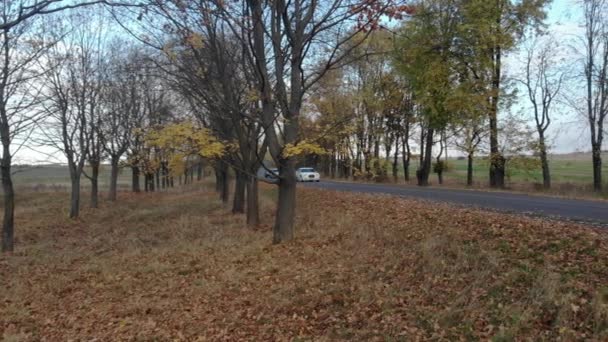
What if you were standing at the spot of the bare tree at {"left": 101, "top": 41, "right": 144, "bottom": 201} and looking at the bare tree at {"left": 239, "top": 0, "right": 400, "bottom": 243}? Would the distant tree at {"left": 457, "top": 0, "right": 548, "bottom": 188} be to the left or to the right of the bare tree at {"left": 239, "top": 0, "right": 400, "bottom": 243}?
left

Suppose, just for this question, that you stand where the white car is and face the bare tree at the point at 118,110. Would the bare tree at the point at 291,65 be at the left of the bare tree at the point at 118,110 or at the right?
left

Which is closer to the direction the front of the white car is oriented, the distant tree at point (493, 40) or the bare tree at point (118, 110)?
the distant tree

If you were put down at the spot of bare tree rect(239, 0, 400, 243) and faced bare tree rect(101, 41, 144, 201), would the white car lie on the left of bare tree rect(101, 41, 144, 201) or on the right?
right

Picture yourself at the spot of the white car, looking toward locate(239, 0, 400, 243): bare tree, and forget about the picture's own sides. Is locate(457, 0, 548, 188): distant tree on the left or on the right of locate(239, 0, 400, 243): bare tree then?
left

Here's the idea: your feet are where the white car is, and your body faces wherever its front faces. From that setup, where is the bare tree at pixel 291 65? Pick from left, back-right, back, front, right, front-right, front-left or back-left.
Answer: front-right

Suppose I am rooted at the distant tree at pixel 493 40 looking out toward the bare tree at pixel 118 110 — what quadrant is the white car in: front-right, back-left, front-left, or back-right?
front-right

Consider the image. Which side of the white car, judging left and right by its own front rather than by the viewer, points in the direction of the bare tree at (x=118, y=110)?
right

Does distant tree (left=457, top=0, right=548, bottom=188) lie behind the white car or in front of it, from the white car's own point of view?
in front

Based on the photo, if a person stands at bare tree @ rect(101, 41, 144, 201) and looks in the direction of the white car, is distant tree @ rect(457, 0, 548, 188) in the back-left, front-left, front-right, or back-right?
front-right

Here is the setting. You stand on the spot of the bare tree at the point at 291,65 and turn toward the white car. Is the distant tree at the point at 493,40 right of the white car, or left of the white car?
right

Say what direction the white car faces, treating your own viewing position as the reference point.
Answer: facing the viewer and to the right of the viewer
